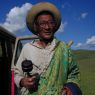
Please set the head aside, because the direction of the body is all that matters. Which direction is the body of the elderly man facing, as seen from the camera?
toward the camera
